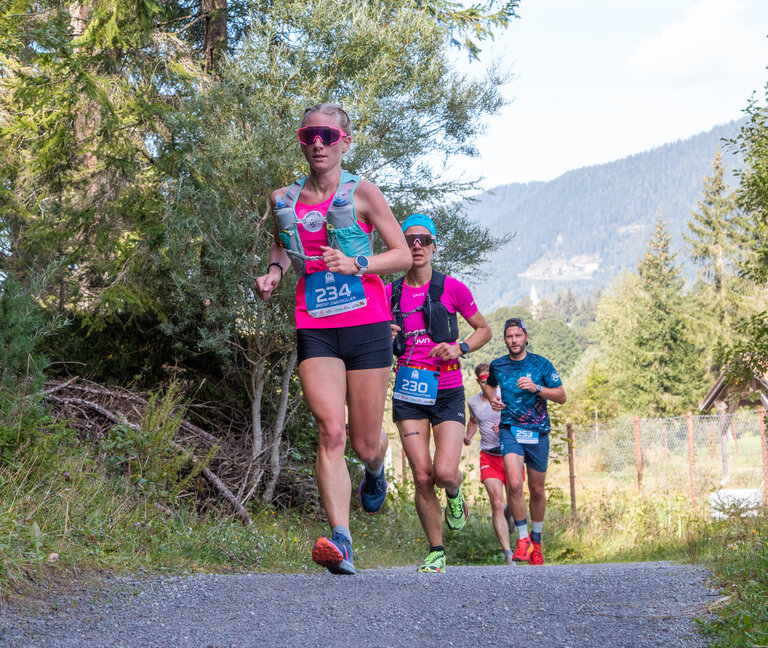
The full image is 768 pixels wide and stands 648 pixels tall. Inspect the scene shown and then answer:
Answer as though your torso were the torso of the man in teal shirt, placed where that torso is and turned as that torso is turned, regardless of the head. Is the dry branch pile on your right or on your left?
on your right

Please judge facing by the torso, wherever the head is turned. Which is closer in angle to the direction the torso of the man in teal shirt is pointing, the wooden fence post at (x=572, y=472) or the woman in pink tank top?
the woman in pink tank top

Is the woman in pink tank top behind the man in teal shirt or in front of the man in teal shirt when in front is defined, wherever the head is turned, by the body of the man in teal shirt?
in front

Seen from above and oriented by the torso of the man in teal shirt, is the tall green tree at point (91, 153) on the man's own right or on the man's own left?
on the man's own right

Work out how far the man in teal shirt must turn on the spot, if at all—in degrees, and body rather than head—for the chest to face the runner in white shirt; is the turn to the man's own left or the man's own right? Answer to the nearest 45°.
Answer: approximately 180°

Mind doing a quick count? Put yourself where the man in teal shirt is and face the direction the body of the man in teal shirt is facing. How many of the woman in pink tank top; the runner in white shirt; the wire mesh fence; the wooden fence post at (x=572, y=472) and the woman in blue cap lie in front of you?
2

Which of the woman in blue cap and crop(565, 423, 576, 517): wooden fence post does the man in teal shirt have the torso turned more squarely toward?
the woman in blue cap

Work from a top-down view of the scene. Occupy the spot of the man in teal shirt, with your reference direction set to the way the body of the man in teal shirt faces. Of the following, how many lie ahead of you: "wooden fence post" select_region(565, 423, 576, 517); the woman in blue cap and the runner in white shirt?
1

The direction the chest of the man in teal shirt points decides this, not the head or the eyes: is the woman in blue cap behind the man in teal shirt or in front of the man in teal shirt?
in front

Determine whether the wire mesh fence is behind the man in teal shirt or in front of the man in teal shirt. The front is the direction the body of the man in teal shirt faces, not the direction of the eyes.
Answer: behind

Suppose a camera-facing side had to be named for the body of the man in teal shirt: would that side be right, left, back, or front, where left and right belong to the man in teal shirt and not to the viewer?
front
